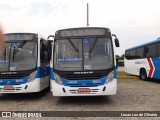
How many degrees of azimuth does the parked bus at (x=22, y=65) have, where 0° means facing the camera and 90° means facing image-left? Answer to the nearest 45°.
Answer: approximately 0°

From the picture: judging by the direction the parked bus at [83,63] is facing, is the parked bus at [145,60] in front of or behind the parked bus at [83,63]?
behind

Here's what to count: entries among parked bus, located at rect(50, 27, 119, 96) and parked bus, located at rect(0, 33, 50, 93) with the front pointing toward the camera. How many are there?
2

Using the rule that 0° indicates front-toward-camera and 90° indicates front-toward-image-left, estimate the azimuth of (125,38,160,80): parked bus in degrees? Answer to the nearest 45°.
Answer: approximately 315°

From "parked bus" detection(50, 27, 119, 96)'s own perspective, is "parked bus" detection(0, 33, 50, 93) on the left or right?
on its right

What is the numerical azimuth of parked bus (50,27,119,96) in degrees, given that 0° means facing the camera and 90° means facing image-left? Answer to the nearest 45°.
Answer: approximately 0°

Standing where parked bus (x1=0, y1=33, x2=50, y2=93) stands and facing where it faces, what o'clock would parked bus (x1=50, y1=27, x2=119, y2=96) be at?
parked bus (x1=50, y1=27, x2=119, y2=96) is roughly at 10 o'clock from parked bus (x1=0, y1=33, x2=50, y2=93).

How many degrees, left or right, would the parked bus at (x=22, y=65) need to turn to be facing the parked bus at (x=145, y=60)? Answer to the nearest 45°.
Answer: approximately 135° to its left
